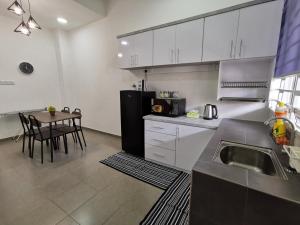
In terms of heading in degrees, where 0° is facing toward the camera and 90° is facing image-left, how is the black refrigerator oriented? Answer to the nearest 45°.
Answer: approximately 45°

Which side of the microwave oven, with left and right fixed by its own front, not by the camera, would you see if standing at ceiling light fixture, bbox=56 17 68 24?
right

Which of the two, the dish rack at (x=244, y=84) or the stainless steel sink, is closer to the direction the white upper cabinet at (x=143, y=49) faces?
the stainless steel sink

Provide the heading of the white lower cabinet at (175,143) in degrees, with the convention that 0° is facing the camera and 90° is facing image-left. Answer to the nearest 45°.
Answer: approximately 45°

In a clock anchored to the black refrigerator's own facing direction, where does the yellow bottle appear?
The yellow bottle is roughly at 9 o'clock from the black refrigerator.

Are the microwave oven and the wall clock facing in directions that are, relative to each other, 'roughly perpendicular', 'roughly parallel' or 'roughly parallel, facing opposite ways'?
roughly perpendicular

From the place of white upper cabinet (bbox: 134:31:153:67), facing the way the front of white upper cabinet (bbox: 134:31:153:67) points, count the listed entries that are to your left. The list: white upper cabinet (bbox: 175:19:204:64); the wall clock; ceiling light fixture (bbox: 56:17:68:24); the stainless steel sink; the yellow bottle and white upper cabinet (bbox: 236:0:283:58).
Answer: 4

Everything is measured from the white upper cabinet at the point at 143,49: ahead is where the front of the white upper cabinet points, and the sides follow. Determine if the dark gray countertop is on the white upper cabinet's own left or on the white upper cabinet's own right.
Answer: on the white upper cabinet's own left

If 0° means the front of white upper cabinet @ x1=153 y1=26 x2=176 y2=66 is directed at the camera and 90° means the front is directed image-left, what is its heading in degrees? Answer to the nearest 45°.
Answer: approximately 45°

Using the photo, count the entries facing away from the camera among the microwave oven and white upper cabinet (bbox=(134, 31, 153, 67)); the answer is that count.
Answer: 0
